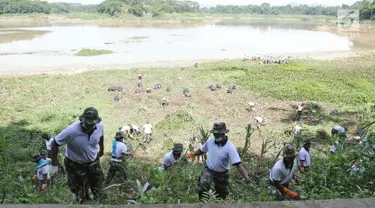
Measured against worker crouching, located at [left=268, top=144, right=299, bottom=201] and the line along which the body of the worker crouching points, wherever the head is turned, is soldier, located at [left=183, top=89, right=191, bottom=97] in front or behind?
behind

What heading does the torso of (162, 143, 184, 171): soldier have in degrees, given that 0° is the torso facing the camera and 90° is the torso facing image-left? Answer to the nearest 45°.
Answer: approximately 315°

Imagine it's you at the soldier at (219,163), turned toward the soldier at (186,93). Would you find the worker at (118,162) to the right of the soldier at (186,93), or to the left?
left

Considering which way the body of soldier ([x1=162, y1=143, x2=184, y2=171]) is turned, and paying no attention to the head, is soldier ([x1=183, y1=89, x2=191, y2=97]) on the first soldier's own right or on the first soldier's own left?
on the first soldier's own left

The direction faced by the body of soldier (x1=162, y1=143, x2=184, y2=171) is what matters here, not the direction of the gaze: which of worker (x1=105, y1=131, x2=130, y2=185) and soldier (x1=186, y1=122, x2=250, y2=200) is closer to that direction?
the soldier

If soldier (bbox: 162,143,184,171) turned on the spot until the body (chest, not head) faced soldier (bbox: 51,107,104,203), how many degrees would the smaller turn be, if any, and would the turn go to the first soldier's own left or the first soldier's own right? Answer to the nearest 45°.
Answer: approximately 90° to the first soldier's own right
